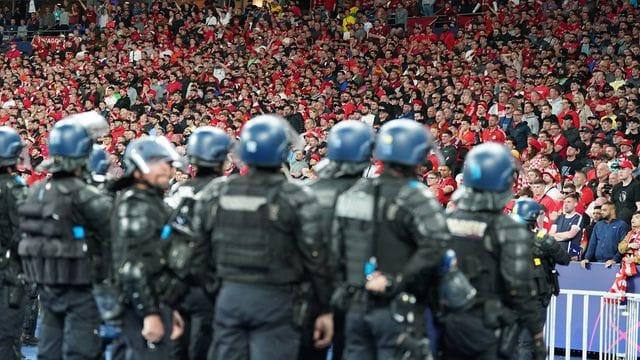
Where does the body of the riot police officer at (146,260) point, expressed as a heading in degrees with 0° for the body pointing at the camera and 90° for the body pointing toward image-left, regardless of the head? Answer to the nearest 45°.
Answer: approximately 270°

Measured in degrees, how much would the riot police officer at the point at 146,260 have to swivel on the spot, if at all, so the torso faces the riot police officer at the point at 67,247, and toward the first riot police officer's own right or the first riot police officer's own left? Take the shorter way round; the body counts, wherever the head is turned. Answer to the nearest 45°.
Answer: approximately 135° to the first riot police officer's own left

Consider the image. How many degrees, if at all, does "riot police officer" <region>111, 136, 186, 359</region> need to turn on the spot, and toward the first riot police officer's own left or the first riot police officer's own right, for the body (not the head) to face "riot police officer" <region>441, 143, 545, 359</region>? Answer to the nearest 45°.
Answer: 0° — they already face them

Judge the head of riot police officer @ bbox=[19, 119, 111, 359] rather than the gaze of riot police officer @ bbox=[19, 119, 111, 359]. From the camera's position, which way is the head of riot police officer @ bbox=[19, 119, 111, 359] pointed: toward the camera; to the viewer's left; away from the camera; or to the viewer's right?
away from the camera

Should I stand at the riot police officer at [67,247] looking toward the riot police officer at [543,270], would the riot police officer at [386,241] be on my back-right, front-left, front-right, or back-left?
front-right

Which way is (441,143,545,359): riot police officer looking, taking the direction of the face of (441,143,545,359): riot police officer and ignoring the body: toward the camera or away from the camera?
away from the camera

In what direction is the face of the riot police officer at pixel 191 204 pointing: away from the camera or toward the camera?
away from the camera

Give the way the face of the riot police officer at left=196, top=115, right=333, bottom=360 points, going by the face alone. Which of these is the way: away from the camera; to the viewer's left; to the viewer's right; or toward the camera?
away from the camera

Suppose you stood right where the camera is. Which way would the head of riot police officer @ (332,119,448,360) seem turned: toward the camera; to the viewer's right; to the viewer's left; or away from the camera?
away from the camera

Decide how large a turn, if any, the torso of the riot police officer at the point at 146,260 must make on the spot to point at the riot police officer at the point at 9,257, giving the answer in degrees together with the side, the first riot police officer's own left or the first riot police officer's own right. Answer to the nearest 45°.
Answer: approximately 135° to the first riot police officer's own left
